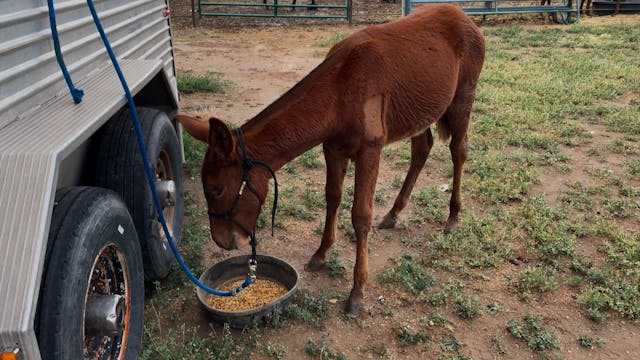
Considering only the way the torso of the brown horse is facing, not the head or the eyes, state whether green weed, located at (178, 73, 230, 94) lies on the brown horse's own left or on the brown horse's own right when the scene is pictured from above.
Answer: on the brown horse's own right

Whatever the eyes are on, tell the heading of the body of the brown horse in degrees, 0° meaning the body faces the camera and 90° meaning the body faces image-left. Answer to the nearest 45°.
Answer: approximately 45°

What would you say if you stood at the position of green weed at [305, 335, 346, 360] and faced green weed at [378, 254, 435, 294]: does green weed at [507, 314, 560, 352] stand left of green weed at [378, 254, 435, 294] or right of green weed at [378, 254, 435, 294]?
right

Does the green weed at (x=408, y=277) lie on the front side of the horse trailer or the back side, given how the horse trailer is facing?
on the back side
